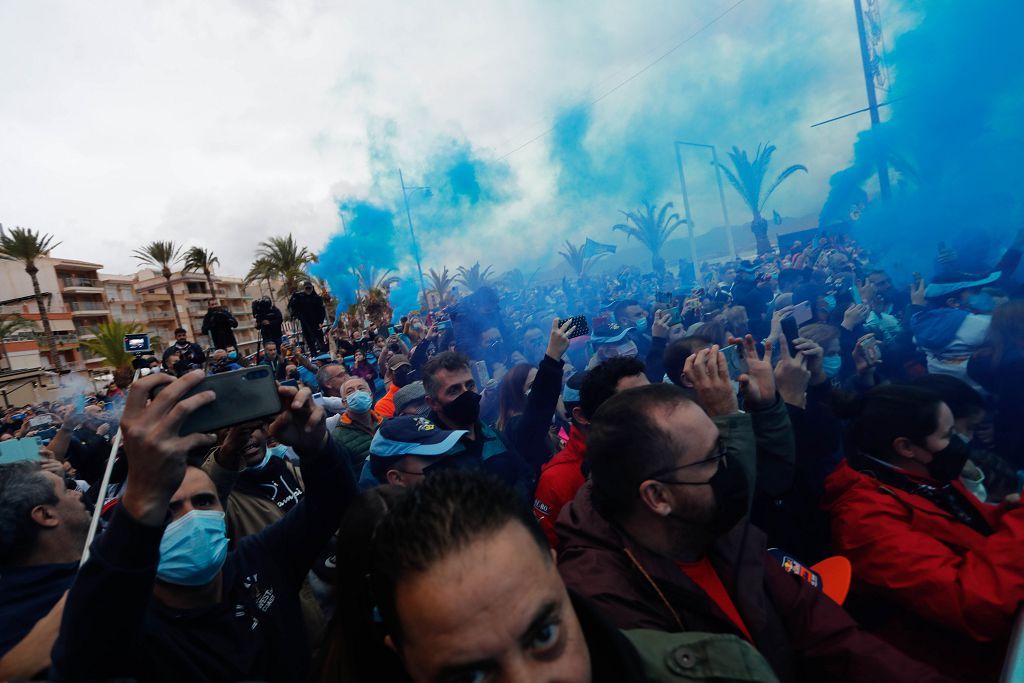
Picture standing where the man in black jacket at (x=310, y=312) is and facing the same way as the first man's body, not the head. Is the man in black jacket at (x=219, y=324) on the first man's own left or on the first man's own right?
on the first man's own right

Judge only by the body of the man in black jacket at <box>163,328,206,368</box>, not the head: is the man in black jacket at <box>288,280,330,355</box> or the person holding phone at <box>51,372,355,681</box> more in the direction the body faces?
the person holding phone

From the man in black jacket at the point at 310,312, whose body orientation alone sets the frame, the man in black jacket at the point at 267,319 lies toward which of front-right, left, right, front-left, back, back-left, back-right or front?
right

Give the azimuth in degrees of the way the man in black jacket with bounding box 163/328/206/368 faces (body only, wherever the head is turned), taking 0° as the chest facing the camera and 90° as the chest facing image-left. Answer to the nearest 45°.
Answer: approximately 0°

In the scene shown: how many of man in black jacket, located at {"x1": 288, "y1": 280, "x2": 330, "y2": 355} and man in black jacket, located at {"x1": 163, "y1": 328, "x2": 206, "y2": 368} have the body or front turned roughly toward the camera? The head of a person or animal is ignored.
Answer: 2

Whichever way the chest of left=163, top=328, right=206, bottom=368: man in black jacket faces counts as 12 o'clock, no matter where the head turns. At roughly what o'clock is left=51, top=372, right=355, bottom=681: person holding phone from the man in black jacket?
The person holding phone is roughly at 12 o'clock from the man in black jacket.

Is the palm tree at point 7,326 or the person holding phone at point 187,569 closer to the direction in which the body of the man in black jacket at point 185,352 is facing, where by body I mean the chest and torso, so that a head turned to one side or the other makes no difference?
the person holding phone
